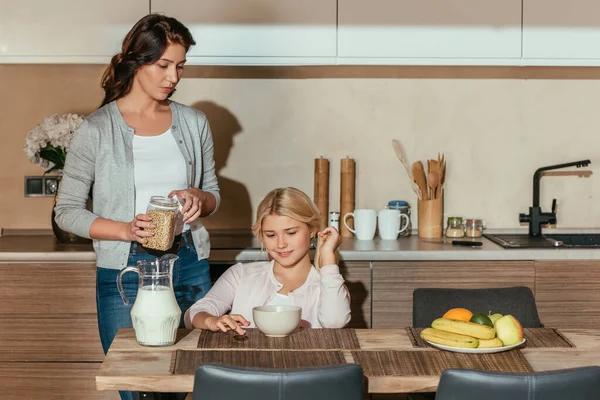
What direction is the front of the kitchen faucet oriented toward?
to the viewer's right

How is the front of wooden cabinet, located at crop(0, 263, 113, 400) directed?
toward the camera

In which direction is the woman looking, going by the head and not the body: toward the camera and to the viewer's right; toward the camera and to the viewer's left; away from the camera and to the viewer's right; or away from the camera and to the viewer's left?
toward the camera and to the viewer's right

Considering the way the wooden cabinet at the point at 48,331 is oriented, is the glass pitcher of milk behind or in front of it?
in front

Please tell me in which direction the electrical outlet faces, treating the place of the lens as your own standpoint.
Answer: facing the viewer

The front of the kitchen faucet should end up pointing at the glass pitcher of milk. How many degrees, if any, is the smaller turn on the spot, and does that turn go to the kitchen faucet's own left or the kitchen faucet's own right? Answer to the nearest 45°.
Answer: approximately 135° to the kitchen faucet's own right

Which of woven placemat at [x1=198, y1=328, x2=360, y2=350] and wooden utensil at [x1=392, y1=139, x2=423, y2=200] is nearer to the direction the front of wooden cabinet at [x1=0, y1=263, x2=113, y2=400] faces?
the woven placemat

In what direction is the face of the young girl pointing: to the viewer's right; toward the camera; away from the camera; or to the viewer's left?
toward the camera

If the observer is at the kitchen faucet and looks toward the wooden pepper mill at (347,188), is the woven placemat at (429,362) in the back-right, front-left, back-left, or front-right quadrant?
front-left

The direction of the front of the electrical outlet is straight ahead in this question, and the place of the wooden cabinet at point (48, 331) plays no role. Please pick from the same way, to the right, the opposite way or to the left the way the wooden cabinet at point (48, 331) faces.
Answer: the same way

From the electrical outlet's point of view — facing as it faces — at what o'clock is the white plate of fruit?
The white plate of fruit is roughly at 11 o'clock from the electrical outlet.
